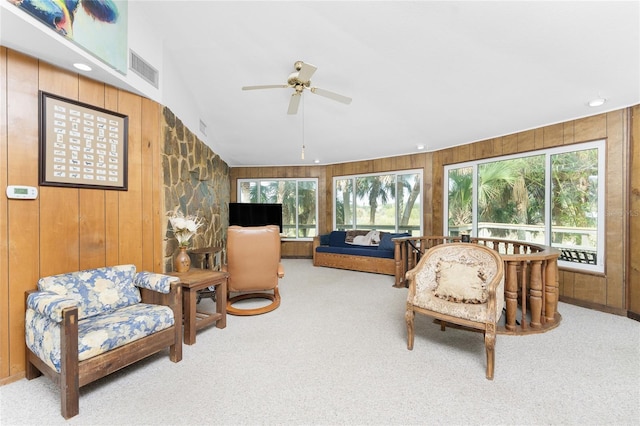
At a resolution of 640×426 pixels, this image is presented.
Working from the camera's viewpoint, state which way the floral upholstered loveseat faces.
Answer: facing the viewer and to the right of the viewer

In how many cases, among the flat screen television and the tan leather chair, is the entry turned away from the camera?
1

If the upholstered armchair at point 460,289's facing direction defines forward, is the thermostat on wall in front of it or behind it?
in front

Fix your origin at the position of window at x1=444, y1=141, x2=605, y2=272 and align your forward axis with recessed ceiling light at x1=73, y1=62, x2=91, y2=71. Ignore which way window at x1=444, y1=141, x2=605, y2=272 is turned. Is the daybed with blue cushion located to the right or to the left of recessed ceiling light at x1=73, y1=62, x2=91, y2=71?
right

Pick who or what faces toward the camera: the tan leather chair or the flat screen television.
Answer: the flat screen television

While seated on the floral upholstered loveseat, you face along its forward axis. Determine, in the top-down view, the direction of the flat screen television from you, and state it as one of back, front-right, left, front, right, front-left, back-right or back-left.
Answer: left

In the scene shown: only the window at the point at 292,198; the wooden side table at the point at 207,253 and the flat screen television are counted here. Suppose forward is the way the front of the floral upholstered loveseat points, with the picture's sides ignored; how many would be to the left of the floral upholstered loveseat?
3

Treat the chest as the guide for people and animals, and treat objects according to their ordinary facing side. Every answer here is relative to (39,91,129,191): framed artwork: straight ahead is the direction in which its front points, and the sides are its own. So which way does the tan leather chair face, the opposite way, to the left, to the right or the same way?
to the left

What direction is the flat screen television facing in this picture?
toward the camera

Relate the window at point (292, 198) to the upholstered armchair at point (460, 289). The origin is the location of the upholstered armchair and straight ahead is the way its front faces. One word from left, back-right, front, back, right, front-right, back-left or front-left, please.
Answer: right

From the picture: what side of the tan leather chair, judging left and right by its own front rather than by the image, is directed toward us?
back

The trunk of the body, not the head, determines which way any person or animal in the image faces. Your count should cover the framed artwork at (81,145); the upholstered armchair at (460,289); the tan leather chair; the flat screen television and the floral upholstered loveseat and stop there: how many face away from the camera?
1

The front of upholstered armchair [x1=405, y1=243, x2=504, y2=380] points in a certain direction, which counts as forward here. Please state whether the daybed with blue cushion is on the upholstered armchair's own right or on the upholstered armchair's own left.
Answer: on the upholstered armchair's own right

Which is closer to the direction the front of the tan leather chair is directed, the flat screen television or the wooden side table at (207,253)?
the flat screen television

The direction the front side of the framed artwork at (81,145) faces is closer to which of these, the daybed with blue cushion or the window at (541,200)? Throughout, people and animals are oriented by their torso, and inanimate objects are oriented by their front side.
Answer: the window
